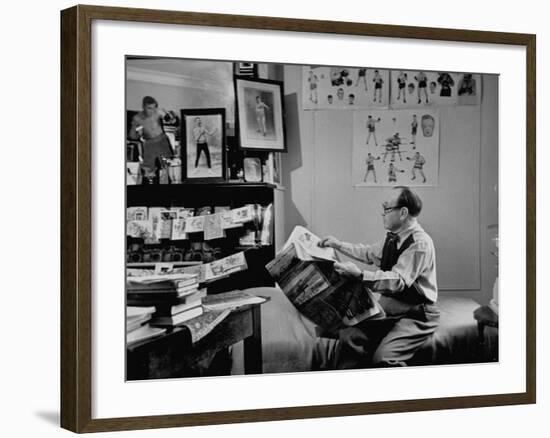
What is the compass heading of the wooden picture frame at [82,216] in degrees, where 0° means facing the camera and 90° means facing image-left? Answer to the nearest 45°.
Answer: approximately 315°
